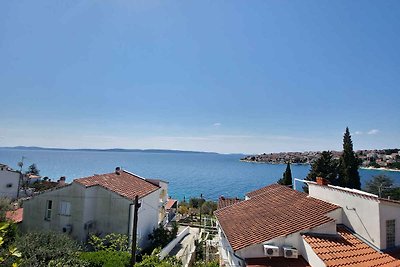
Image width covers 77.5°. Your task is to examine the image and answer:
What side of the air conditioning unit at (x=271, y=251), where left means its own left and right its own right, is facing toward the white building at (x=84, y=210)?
right

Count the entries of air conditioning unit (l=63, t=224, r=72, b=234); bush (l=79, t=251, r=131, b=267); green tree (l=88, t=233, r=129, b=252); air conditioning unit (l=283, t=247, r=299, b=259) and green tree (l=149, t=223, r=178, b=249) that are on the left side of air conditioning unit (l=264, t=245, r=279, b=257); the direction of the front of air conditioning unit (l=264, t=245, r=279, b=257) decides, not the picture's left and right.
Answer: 1

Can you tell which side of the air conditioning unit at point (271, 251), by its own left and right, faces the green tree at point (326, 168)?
back

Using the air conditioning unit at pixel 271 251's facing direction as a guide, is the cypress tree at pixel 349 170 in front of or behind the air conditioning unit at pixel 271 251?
behind

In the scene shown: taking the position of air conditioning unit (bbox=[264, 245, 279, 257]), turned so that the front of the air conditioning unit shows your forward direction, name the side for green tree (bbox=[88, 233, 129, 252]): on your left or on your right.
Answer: on your right

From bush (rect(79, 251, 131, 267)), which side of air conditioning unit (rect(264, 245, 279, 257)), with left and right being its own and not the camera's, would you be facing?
right

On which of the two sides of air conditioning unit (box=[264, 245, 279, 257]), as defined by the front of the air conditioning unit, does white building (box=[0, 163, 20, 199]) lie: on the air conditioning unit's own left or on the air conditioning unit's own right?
on the air conditioning unit's own right

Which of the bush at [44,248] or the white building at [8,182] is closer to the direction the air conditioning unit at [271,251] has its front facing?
the bush

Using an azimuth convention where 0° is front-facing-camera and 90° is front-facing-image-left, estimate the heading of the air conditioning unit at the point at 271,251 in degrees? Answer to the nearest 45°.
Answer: approximately 0°
